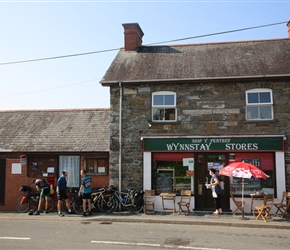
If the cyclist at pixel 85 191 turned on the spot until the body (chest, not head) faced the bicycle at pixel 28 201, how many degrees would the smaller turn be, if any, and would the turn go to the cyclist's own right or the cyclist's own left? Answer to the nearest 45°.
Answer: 0° — they already face it

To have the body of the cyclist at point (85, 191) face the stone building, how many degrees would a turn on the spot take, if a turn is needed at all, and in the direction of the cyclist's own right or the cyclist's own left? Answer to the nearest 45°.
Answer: approximately 135° to the cyclist's own right

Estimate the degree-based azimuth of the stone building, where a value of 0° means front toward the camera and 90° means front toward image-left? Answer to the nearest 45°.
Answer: approximately 0°

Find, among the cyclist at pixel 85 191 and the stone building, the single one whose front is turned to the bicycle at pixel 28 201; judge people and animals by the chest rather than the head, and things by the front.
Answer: the cyclist

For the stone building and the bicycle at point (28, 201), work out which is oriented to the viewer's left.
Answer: the bicycle

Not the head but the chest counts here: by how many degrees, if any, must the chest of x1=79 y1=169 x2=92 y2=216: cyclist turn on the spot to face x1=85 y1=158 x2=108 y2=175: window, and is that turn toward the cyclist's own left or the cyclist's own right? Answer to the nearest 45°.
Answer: approximately 45° to the cyclist's own right

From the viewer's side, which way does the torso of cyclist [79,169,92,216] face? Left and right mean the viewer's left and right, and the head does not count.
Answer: facing away from the viewer and to the left of the viewer

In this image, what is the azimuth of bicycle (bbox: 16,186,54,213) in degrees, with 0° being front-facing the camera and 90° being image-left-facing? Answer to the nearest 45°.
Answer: approximately 90°

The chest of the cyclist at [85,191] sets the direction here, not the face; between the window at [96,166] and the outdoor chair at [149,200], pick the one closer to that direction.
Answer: the window
